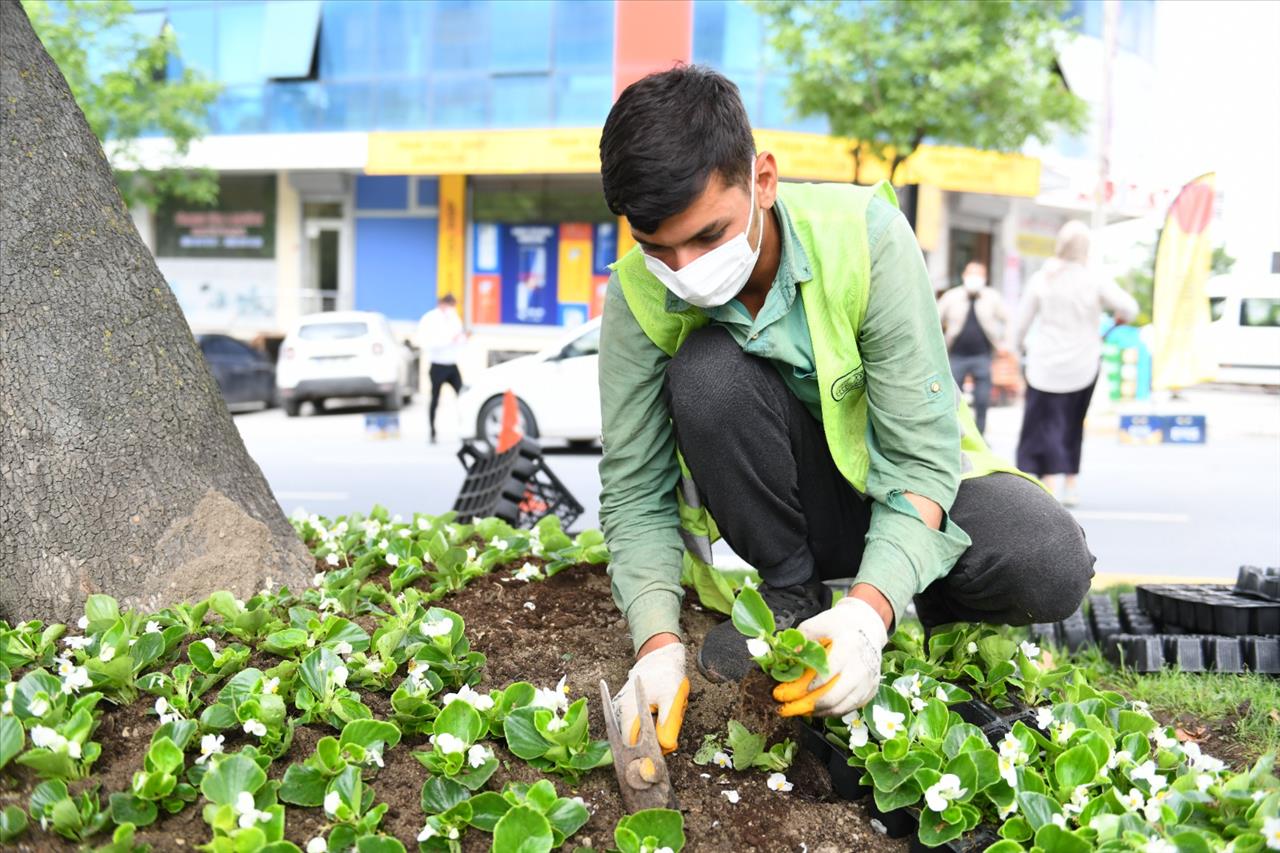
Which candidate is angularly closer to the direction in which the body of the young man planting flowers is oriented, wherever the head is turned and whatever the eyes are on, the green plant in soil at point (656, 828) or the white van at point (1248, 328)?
the green plant in soil

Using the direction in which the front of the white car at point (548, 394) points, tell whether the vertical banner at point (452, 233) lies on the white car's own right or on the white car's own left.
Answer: on the white car's own right

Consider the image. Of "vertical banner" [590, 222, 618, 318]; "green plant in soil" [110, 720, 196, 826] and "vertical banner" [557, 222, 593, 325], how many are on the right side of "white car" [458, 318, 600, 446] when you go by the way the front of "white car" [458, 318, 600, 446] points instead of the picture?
2

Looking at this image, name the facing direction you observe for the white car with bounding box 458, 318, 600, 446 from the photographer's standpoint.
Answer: facing to the left of the viewer

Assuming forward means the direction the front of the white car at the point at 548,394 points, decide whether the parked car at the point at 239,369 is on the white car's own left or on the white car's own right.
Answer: on the white car's own right

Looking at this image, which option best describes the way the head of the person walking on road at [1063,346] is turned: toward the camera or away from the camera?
away from the camera

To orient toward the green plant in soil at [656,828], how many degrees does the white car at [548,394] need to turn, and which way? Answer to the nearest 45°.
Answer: approximately 90° to its left

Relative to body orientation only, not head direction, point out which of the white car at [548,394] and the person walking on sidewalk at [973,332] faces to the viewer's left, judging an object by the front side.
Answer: the white car

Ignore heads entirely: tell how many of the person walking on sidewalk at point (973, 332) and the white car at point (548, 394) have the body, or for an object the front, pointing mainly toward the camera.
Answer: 1

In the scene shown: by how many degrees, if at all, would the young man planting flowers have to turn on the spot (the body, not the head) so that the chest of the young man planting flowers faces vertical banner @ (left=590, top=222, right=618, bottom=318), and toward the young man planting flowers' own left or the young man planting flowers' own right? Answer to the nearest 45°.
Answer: approximately 135° to the young man planting flowers' own right
